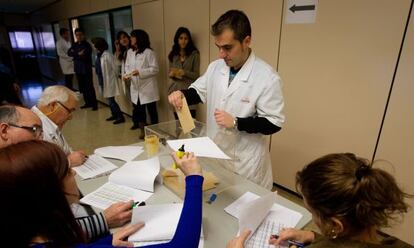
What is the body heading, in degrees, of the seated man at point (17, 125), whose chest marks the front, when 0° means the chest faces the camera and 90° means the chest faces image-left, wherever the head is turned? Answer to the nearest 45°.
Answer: approximately 270°

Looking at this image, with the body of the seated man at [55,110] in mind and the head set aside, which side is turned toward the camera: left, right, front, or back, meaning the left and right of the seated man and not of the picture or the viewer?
right

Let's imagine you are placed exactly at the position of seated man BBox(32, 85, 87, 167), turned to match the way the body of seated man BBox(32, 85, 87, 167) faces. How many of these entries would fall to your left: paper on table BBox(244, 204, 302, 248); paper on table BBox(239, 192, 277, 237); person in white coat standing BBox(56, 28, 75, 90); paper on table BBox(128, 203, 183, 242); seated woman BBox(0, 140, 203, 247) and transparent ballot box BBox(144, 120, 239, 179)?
1

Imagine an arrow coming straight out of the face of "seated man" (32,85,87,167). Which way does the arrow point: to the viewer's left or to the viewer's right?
to the viewer's right

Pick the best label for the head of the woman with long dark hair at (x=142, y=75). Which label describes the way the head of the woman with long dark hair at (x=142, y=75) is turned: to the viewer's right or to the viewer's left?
to the viewer's left

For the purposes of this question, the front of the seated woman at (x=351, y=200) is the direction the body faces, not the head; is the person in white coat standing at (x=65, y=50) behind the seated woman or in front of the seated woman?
in front

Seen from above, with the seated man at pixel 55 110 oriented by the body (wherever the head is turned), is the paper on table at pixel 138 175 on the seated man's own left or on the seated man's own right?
on the seated man's own right

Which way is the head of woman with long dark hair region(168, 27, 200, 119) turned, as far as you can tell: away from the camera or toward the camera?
toward the camera

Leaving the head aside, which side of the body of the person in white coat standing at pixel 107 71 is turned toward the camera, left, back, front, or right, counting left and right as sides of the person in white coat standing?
left

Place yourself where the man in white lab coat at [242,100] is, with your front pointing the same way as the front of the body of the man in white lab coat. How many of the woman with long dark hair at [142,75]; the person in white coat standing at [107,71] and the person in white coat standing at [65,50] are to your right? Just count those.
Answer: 3

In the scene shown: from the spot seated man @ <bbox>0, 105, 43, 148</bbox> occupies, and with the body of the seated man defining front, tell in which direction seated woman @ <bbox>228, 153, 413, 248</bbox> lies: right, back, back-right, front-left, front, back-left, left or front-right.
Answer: front-right

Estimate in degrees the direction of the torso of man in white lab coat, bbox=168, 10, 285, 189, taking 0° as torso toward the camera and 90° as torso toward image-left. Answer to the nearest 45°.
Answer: approximately 45°

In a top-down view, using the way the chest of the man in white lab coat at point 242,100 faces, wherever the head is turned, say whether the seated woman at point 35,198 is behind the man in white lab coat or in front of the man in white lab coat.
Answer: in front

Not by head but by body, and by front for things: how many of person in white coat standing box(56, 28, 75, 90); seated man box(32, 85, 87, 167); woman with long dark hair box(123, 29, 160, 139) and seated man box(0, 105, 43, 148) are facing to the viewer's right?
3

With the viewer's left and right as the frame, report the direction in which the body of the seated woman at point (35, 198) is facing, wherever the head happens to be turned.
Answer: facing away from the viewer and to the right of the viewer
